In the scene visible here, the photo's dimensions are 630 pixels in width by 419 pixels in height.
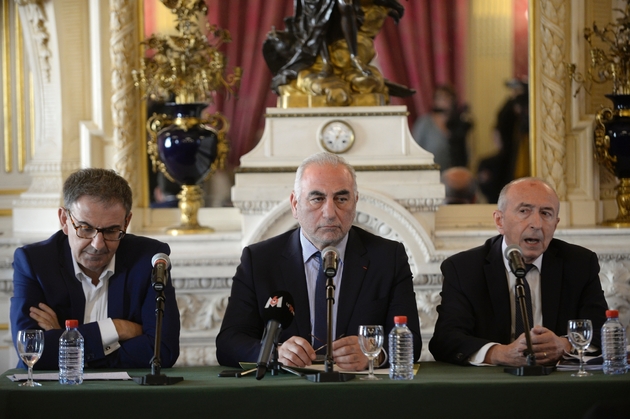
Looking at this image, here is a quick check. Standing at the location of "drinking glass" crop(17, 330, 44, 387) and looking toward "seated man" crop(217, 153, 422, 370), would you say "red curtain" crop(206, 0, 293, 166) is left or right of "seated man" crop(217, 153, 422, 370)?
left

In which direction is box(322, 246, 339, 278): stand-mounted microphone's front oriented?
away from the camera

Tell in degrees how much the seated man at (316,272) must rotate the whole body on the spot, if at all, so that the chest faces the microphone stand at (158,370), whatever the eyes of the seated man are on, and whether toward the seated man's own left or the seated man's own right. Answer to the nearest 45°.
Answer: approximately 45° to the seated man's own right

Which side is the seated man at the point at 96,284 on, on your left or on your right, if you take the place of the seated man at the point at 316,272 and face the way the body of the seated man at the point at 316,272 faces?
on your right

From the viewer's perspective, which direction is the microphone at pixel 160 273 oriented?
away from the camera

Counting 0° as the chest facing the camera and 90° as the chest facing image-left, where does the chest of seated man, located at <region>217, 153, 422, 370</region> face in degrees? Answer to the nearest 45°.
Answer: approximately 0°

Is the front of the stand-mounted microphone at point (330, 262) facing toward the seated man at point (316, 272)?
yes

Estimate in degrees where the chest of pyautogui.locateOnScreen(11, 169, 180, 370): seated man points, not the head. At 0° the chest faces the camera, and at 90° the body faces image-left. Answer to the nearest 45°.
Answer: approximately 0°
